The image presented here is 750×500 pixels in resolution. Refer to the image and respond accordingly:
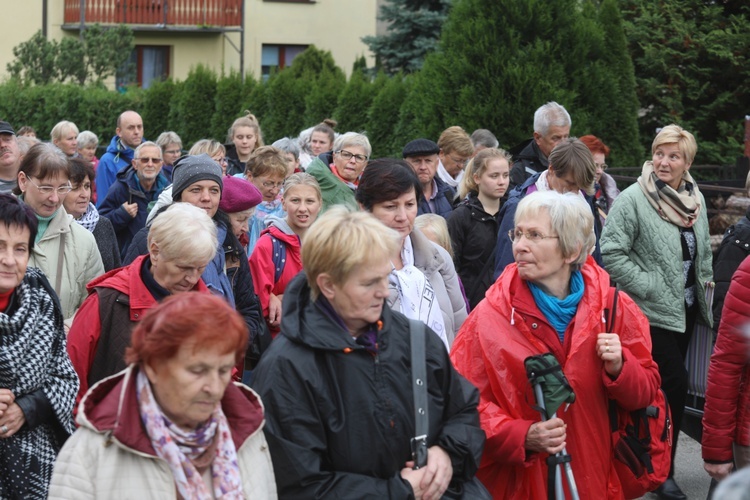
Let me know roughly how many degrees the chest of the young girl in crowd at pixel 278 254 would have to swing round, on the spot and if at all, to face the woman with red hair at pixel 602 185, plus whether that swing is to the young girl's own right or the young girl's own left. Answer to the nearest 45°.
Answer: approximately 90° to the young girl's own left

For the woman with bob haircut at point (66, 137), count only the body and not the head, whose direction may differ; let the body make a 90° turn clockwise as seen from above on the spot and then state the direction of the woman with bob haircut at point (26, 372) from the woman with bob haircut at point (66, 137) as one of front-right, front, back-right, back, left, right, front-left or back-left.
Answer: front-left

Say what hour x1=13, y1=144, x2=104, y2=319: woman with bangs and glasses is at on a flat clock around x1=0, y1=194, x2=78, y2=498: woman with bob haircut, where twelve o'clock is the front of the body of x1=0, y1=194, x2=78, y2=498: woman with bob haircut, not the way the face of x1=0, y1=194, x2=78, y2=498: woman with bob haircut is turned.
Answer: x1=13, y1=144, x2=104, y2=319: woman with bangs and glasses is roughly at 6 o'clock from x1=0, y1=194, x2=78, y2=498: woman with bob haircut.

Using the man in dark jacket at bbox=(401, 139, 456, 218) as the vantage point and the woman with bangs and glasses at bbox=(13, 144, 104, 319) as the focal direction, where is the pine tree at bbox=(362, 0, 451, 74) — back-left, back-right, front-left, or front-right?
back-right

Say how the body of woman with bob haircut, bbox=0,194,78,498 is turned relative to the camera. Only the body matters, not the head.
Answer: toward the camera

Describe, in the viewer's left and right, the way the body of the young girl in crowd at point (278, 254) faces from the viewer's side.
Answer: facing the viewer and to the right of the viewer

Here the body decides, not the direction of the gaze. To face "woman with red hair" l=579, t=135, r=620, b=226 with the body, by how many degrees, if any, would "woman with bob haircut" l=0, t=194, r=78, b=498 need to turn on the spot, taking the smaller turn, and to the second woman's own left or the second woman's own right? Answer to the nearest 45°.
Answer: approximately 135° to the second woman's own left

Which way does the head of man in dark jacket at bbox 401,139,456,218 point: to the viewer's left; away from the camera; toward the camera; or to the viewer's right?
toward the camera

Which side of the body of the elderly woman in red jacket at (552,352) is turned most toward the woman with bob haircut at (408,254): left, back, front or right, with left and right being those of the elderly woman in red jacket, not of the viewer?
right

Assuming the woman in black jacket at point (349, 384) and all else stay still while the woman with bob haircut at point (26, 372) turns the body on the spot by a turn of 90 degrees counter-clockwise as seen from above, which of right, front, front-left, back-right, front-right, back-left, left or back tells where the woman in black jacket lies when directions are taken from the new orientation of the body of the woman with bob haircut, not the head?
front-right

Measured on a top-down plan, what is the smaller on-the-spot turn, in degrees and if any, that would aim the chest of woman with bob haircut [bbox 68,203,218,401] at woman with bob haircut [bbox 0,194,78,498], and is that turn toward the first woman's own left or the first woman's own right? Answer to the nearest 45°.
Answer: approximately 90° to the first woman's own right

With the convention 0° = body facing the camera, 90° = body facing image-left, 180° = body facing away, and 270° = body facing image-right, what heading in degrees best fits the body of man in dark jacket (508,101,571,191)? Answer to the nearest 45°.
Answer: approximately 315°

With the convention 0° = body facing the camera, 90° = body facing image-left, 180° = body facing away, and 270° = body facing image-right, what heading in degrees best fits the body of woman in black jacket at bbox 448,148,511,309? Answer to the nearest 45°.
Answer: approximately 315°

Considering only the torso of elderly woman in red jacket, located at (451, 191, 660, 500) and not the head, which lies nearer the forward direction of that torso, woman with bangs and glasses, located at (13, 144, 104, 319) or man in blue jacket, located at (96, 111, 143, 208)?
the woman with bangs and glasses

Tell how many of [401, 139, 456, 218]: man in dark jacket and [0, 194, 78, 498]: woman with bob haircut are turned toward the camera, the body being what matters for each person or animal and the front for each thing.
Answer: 2

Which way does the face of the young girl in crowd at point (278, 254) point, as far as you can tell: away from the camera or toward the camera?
toward the camera
